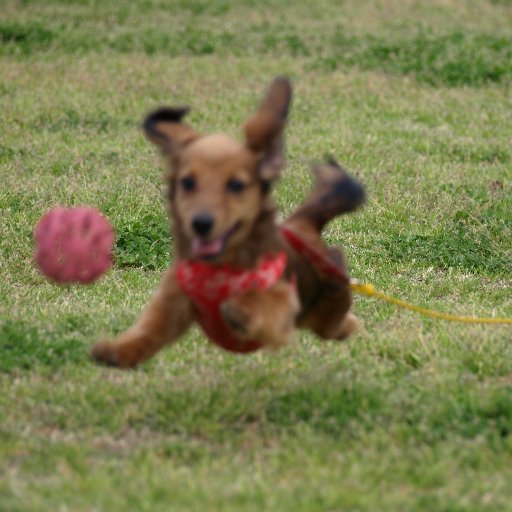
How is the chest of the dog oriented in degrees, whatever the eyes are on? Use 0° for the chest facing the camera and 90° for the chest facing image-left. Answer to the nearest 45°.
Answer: approximately 45°

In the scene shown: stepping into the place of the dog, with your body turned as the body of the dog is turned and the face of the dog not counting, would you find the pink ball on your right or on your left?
on your right
